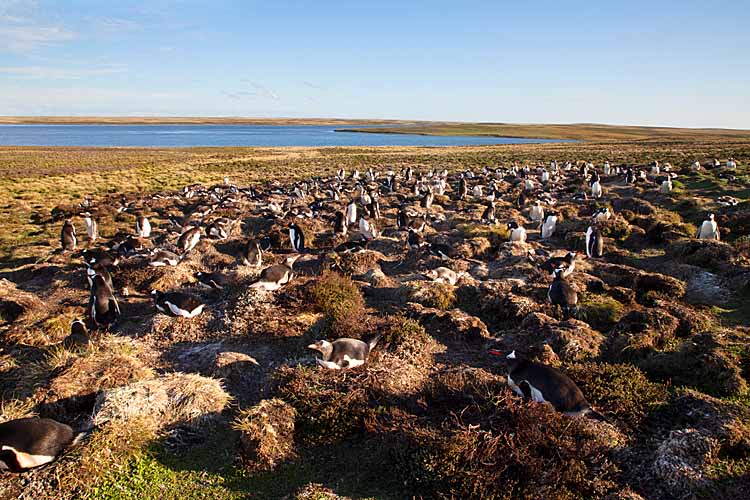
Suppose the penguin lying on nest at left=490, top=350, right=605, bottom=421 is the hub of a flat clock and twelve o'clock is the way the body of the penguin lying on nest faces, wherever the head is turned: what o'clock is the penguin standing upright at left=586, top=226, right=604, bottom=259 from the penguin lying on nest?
The penguin standing upright is roughly at 3 o'clock from the penguin lying on nest.

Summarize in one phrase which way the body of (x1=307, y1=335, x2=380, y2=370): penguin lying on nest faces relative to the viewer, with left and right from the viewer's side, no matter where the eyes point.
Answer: facing to the left of the viewer

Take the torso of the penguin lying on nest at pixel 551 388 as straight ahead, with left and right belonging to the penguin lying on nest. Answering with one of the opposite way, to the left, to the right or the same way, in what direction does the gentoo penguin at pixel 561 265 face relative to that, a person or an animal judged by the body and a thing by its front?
the opposite way

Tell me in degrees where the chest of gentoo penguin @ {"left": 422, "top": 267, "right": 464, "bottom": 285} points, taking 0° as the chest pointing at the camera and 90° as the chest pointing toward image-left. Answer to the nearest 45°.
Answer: approximately 90°

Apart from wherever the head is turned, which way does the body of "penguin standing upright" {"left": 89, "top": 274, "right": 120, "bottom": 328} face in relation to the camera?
away from the camera

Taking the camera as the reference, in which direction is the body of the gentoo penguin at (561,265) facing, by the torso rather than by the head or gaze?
to the viewer's right

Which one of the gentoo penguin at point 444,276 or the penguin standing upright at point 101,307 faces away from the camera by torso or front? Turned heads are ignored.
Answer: the penguin standing upright

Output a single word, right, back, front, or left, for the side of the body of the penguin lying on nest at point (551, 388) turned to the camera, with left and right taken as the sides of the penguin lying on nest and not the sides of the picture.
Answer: left

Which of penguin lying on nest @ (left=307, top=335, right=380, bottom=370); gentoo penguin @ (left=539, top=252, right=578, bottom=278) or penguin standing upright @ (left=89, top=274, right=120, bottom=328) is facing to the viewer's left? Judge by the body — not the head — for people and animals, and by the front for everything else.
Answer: the penguin lying on nest

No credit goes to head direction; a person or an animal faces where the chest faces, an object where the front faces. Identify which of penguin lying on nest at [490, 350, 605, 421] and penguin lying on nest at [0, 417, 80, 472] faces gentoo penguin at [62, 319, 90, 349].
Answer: penguin lying on nest at [490, 350, 605, 421]

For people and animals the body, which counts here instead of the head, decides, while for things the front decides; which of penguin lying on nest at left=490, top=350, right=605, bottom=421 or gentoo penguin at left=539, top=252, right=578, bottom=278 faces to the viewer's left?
the penguin lying on nest
